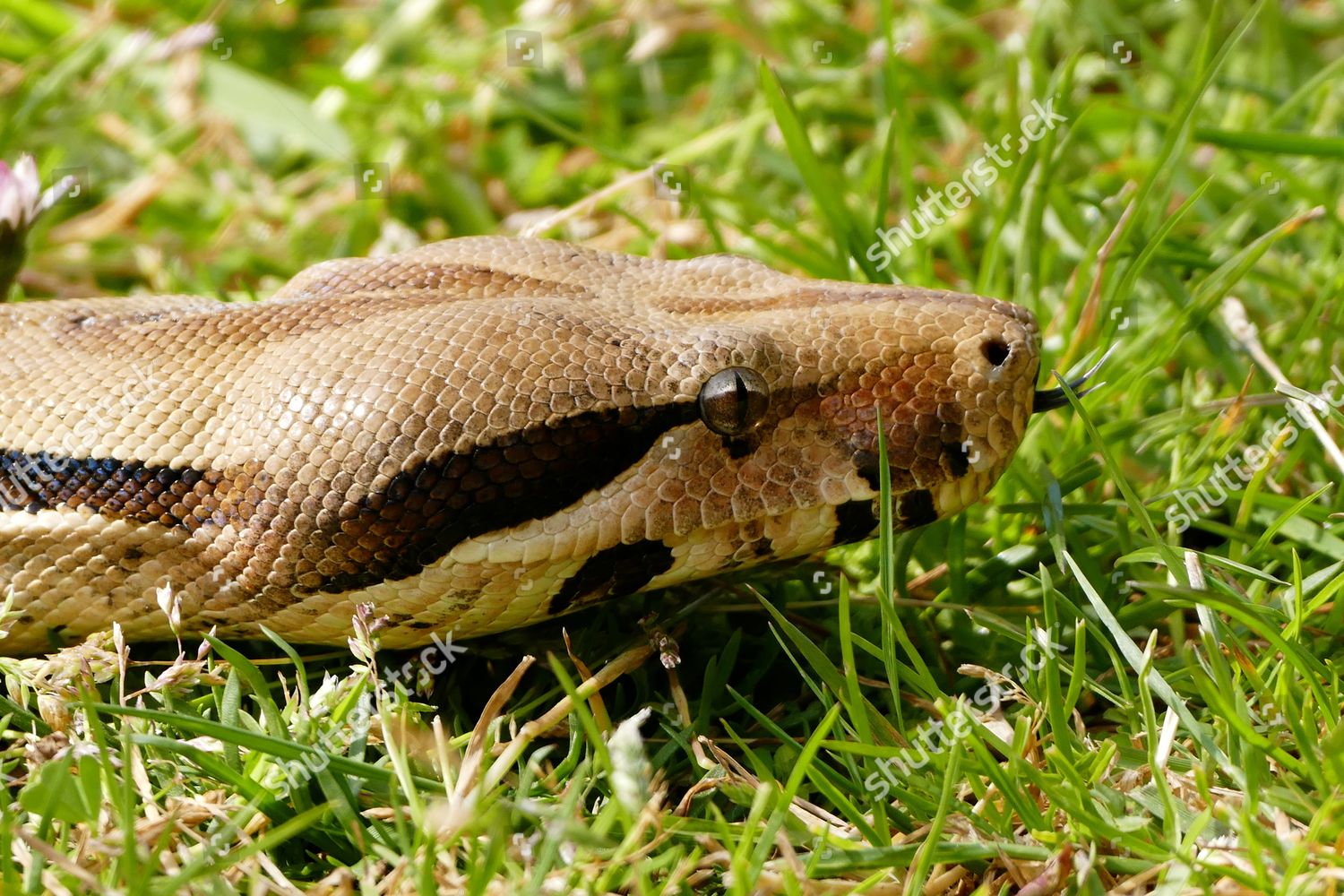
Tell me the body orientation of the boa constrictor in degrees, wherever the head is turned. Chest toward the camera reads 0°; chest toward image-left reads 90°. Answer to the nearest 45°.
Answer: approximately 270°
